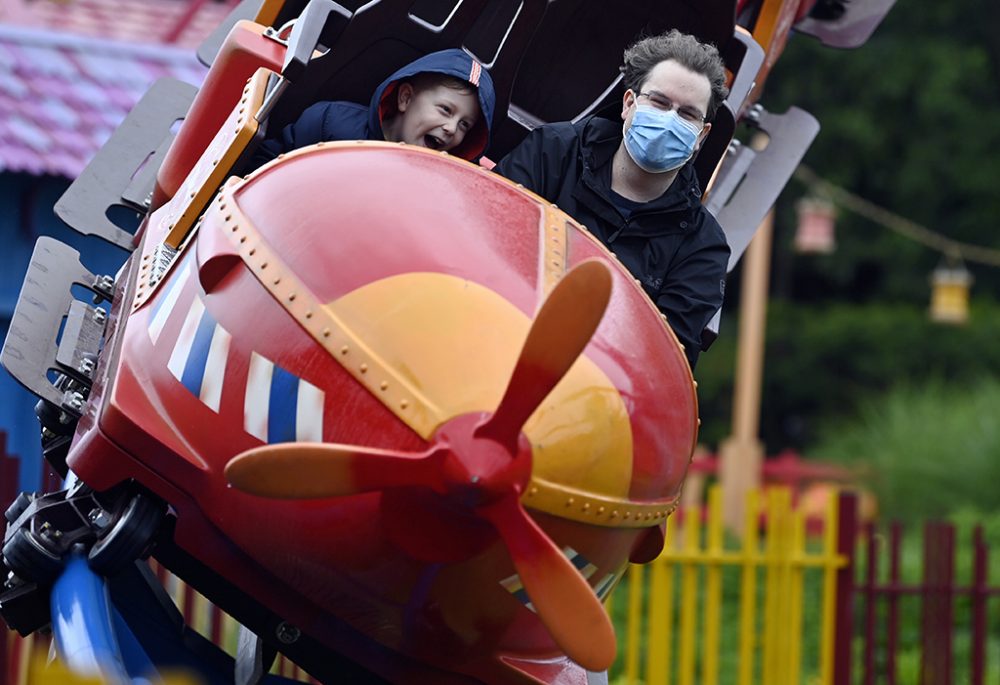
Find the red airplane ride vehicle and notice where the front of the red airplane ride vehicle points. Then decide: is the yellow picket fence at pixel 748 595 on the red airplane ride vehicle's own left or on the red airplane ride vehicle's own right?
on the red airplane ride vehicle's own left

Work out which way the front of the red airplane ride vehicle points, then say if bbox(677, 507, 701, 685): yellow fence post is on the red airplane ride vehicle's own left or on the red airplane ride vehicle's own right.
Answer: on the red airplane ride vehicle's own left

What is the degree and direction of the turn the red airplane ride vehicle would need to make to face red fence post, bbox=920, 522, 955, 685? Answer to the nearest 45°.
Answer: approximately 90° to its left

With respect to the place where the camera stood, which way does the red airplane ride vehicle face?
facing the viewer and to the right of the viewer

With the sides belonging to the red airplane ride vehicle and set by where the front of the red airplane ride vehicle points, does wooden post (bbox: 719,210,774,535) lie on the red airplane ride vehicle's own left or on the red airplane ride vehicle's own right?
on the red airplane ride vehicle's own left

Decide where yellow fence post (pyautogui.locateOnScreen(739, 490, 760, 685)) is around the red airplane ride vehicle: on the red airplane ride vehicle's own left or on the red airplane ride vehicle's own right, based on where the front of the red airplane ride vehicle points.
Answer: on the red airplane ride vehicle's own left
